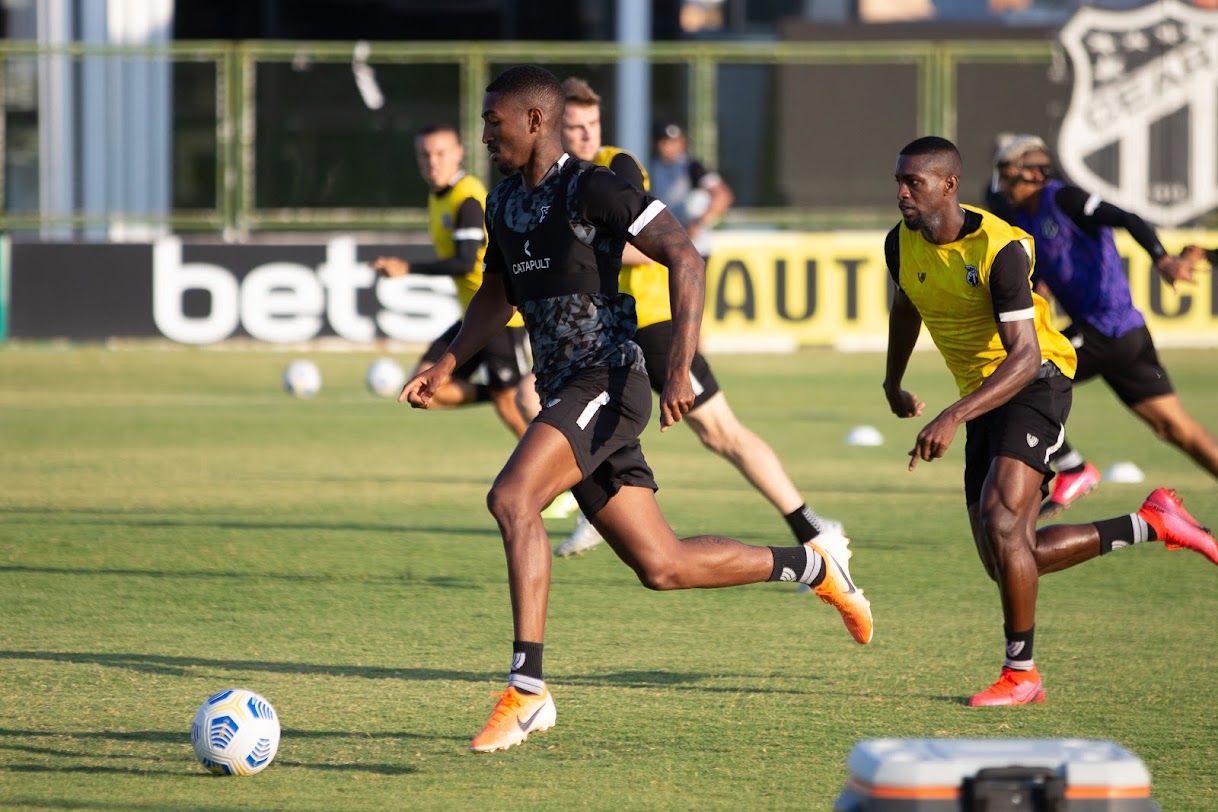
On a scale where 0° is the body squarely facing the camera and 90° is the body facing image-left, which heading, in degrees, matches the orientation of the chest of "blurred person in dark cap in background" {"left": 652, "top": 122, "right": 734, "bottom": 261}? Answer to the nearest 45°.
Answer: approximately 0°

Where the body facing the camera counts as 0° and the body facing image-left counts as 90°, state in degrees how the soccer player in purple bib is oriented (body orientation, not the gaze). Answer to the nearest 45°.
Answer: approximately 45°

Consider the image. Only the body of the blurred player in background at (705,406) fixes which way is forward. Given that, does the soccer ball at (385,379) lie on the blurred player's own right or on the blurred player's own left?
on the blurred player's own right

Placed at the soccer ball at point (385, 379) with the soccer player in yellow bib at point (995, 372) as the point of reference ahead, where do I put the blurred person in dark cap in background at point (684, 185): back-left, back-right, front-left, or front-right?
back-left

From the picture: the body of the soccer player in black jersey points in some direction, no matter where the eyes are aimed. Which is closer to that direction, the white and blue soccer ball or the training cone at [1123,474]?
the white and blue soccer ball

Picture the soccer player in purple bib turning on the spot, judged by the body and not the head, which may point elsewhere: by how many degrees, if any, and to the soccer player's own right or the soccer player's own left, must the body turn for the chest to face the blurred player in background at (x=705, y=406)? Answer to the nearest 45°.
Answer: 0° — they already face them

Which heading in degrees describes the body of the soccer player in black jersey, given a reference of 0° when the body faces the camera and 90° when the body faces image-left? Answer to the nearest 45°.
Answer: approximately 45°

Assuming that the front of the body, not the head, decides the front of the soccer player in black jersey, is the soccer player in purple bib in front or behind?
behind

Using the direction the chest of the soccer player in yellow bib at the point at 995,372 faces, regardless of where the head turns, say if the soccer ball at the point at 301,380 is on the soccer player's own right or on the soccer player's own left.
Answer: on the soccer player's own right

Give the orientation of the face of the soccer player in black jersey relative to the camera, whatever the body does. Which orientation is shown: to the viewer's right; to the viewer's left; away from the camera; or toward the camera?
to the viewer's left

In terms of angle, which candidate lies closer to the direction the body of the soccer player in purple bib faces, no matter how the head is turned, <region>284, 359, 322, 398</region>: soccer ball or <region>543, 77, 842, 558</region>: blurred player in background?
the blurred player in background

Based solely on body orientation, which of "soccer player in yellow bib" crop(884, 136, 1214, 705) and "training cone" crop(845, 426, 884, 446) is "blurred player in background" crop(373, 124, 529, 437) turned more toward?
the soccer player in yellow bib
